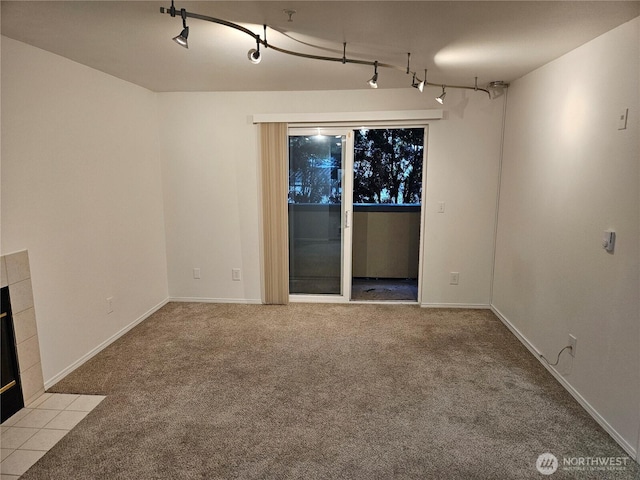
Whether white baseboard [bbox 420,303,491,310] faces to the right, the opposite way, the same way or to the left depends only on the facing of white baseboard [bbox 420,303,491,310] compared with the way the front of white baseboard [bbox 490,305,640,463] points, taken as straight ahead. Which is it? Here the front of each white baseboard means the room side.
to the left

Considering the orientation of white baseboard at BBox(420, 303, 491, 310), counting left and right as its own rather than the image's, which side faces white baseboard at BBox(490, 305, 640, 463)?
front

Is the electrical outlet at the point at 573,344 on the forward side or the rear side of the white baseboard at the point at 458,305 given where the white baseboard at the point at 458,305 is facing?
on the forward side

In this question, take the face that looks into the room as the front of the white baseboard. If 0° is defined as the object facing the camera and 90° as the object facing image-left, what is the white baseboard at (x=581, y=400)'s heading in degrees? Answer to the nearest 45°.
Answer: approximately 90°

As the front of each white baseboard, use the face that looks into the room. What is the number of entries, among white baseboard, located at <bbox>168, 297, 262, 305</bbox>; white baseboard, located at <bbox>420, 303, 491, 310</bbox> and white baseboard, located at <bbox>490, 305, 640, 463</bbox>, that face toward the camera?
2

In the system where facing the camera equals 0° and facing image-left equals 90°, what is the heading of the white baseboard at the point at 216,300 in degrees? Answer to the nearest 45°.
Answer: approximately 0°

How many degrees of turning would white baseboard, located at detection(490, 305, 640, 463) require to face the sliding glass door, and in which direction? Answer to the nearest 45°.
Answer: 0° — it already faces it

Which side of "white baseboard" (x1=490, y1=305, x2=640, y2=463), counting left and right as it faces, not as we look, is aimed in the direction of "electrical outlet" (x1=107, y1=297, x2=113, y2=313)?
front

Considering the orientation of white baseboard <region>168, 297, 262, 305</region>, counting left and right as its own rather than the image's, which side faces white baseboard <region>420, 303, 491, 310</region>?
left

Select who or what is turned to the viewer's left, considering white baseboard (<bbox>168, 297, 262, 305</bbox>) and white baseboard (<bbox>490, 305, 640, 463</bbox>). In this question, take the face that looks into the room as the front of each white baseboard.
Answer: white baseboard (<bbox>490, 305, 640, 463</bbox>)
